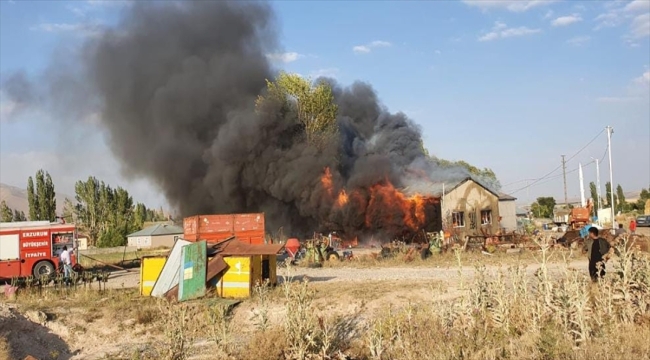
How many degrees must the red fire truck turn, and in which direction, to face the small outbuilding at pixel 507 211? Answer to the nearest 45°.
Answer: approximately 180°

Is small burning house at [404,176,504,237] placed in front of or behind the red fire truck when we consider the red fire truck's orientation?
behind

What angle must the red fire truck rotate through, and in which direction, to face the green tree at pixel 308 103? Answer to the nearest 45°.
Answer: approximately 135° to its right

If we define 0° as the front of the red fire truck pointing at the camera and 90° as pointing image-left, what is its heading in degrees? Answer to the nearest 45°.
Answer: approximately 90°

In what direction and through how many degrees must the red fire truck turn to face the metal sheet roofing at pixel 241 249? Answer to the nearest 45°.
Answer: approximately 135° to its left
